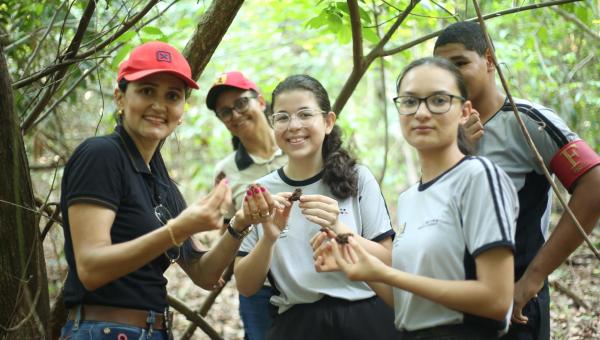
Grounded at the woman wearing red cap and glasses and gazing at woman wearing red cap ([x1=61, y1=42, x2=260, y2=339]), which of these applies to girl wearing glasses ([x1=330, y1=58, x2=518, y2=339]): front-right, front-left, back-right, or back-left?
front-left

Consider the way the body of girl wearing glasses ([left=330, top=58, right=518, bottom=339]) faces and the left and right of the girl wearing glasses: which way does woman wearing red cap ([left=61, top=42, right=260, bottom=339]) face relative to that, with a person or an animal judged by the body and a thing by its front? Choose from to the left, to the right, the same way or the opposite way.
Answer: to the left

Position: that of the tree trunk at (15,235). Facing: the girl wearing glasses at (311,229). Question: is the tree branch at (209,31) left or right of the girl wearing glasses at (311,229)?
left

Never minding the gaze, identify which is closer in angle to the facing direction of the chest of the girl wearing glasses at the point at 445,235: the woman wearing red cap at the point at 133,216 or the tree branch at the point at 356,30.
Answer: the woman wearing red cap

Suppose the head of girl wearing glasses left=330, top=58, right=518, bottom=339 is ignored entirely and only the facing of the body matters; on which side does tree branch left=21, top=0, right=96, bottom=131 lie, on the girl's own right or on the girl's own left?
on the girl's own right

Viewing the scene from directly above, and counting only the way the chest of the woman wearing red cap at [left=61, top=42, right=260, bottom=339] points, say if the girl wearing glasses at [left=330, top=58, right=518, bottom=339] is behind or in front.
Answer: in front

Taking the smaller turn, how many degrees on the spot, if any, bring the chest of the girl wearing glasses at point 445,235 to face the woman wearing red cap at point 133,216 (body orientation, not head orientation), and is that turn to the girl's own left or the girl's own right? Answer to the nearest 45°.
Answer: approximately 45° to the girl's own right

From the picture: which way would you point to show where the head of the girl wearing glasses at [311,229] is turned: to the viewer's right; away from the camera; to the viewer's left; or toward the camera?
toward the camera

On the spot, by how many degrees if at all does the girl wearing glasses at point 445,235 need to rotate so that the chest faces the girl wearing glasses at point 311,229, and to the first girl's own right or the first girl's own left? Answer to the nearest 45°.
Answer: approximately 90° to the first girl's own right

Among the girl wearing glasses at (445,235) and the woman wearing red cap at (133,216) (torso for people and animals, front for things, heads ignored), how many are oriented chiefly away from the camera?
0

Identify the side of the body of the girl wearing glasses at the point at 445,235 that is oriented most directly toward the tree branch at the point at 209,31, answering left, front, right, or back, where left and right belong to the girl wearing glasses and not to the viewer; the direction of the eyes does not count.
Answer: right
